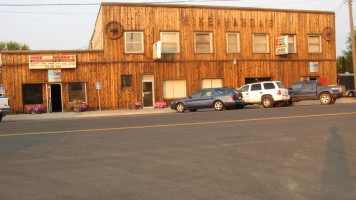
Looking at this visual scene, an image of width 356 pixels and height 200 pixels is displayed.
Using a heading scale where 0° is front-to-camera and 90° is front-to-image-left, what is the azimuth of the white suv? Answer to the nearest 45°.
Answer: approximately 135°

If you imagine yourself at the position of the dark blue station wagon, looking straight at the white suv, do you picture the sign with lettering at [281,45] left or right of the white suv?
left

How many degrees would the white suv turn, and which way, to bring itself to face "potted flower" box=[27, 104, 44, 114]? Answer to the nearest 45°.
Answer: approximately 45° to its left

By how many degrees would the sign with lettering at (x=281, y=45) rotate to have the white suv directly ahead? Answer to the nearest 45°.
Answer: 0° — it already faces it

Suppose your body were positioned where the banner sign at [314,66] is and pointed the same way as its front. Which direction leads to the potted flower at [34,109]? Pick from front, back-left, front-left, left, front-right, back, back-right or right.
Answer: front-right

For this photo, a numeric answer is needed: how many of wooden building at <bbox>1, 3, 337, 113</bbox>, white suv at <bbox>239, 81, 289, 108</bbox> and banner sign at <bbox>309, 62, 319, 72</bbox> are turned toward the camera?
2

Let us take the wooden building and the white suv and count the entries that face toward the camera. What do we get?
1

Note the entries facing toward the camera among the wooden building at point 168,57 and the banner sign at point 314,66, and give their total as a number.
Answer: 2
